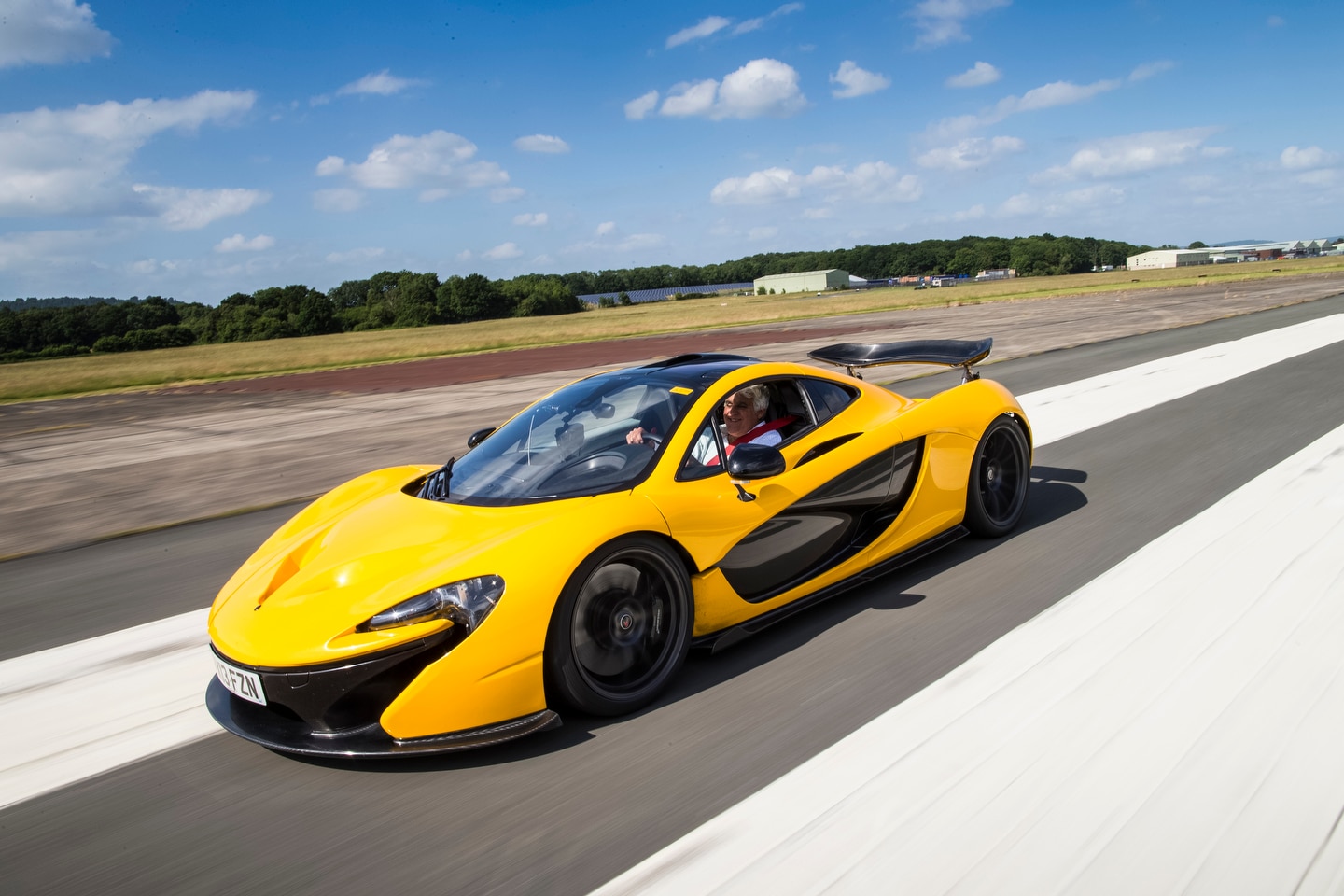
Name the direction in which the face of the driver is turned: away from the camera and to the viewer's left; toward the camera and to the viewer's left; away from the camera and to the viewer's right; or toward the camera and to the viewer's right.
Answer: toward the camera and to the viewer's left

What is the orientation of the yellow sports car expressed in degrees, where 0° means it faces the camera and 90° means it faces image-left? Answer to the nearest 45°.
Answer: approximately 45°

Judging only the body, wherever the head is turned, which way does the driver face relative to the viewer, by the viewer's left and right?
facing the viewer and to the left of the viewer
